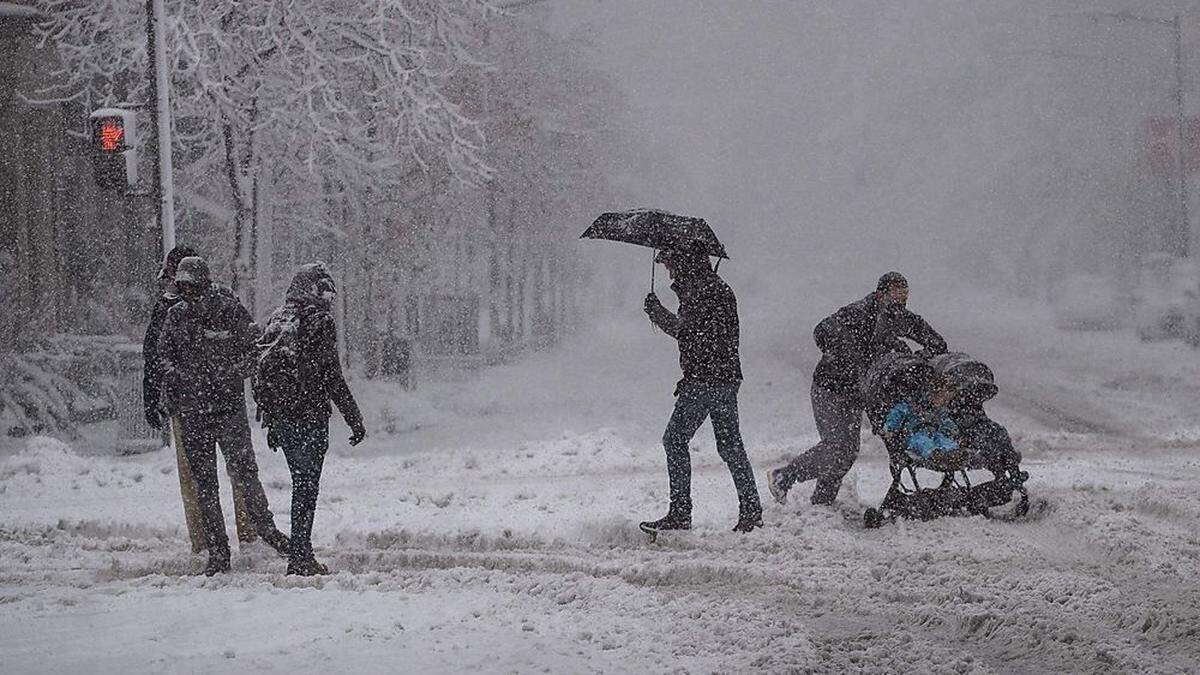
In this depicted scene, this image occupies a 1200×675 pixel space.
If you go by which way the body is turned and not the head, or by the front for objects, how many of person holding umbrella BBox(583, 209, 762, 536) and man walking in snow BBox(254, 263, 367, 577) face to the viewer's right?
1

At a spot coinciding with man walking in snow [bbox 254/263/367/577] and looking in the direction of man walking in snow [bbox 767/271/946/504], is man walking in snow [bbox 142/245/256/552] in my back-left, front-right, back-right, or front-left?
back-left

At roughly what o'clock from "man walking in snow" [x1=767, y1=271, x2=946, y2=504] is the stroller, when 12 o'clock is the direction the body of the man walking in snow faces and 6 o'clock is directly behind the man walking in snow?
The stroller is roughly at 11 o'clock from the man walking in snow.

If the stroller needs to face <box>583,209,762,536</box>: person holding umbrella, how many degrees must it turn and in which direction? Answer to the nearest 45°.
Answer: approximately 135° to its right

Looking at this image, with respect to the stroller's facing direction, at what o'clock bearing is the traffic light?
The traffic light is roughly at 5 o'clock from the stroller.
